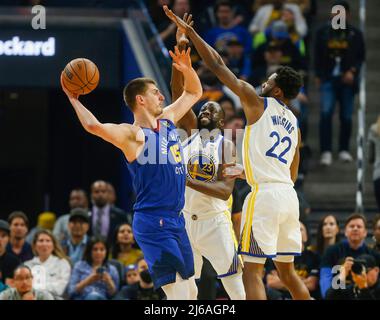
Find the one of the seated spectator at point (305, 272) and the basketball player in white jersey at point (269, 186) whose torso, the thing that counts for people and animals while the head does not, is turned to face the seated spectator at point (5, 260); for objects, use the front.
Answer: the basketball player in white jersey

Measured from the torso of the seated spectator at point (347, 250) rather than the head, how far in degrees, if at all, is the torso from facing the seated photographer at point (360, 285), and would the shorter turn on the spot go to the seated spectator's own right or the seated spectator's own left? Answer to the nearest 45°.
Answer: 0° — they already face them

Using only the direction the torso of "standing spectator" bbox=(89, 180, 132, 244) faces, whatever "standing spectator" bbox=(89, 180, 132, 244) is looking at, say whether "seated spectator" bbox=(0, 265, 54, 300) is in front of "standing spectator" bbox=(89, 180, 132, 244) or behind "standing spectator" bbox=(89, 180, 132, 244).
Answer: in front

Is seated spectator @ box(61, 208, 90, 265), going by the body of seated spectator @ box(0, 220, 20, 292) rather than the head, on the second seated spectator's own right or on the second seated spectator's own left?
on the second seated spectator's own left

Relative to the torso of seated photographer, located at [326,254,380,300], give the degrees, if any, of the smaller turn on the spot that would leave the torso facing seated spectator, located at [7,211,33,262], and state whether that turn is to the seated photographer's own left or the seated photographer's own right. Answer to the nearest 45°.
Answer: approximately 45° to the seated photographer's own right

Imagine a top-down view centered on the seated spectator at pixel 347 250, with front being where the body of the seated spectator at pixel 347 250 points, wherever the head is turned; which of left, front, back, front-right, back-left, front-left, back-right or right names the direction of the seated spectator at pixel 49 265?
right
